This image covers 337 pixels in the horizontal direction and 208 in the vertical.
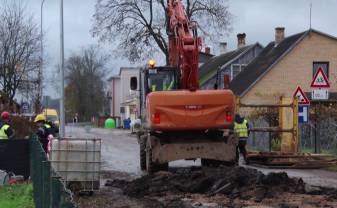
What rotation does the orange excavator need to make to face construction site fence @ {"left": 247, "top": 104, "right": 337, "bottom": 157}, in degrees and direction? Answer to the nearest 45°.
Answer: approximately 45° to its right

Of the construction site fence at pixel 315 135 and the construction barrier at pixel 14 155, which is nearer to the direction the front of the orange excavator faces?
the construction site fence

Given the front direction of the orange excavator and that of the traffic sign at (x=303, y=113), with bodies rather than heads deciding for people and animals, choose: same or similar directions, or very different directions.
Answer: very different directions

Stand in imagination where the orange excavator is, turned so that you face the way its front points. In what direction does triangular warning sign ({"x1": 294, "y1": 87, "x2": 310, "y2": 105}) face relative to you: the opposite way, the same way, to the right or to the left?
the opposite way

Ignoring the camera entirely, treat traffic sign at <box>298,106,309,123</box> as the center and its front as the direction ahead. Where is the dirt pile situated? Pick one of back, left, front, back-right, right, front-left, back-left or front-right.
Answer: front

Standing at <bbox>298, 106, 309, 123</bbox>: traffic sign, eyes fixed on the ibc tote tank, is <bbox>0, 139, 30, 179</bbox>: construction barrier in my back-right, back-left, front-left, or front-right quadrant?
front-right

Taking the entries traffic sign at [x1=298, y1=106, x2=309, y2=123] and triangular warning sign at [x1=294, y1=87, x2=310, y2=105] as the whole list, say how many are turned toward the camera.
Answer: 2

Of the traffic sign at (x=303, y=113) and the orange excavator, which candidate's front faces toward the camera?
the traffic sign

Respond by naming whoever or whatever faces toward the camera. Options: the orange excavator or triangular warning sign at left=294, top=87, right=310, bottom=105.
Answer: the triangular warning sign

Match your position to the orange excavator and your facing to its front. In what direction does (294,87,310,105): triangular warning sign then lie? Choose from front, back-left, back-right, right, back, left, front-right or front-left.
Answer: front-right

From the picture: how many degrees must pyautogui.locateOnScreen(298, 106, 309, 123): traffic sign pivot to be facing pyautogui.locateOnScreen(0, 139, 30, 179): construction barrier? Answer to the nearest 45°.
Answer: approximately 45° to its right

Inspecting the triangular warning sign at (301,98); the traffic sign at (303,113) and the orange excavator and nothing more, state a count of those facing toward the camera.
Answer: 2

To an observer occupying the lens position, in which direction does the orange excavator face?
facing away from the viewer

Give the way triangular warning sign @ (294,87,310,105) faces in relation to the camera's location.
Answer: facing the viewer

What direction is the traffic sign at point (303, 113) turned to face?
toward the camera
